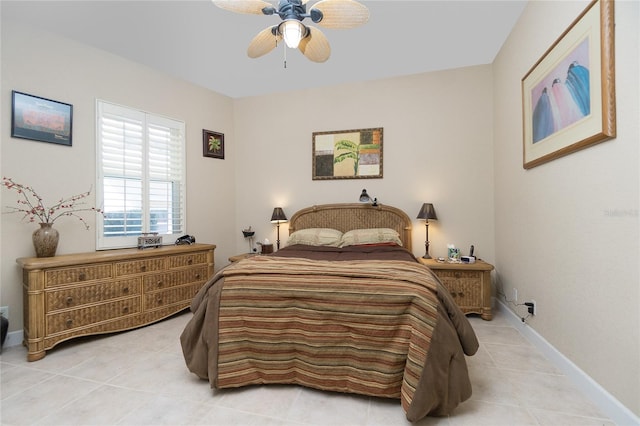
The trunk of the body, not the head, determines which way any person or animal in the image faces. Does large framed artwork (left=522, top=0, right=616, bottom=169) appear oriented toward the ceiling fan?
yes

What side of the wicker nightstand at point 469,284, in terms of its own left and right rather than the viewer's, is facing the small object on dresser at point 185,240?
right

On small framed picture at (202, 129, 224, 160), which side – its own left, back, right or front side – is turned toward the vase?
right

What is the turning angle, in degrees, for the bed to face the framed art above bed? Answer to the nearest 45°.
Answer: approximately 180°

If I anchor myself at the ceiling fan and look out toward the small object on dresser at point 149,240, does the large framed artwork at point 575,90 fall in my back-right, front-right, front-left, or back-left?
back-right

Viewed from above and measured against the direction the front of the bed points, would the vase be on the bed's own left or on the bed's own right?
on the bed's own right

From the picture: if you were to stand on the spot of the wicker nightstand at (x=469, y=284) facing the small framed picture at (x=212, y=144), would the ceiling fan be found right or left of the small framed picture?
left

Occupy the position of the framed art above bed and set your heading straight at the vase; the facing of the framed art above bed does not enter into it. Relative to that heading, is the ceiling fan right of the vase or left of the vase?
left

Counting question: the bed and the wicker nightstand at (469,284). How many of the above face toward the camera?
2
